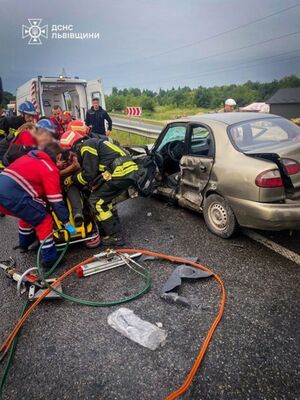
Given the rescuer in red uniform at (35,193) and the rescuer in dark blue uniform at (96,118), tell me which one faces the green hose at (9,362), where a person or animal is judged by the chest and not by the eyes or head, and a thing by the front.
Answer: the rescuer in dark blue uniform

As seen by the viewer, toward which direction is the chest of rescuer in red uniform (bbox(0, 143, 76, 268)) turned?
to the viewer's right

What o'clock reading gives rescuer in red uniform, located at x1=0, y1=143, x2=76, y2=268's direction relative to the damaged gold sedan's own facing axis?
The rescuer in red uniform is roughly at 10 o'clock from the damaged gold sedan.

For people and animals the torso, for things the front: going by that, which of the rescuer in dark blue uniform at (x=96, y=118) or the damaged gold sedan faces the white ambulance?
the damaged gold sedan

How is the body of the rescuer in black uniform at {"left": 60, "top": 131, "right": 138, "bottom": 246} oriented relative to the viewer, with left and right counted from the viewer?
facing to the left of the viewer

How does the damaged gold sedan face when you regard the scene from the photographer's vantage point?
facing away from the viewer and to the left of the viewer

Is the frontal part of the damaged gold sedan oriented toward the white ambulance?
yes

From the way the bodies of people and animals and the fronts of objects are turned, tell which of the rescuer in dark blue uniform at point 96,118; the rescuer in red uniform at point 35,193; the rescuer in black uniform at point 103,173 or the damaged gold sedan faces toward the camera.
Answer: the rescuer in dark blue uniform at point 96,118
